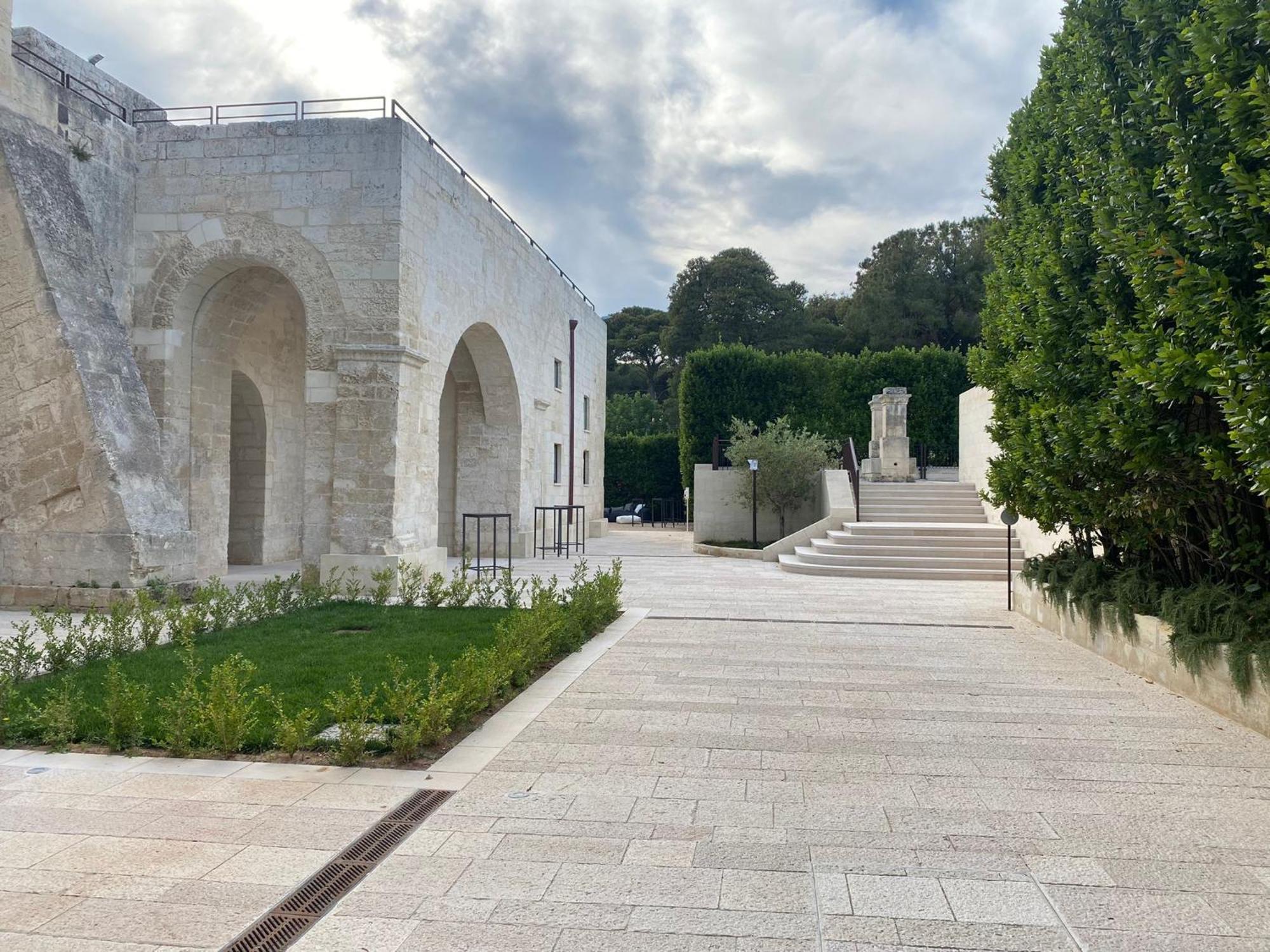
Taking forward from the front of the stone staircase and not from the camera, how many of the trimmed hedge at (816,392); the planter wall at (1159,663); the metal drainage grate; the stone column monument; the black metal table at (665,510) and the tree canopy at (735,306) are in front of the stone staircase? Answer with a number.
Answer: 2

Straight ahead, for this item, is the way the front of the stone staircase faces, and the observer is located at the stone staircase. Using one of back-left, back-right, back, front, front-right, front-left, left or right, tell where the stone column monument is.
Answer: back

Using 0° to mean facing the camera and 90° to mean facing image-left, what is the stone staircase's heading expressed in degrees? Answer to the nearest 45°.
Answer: approximately 0°

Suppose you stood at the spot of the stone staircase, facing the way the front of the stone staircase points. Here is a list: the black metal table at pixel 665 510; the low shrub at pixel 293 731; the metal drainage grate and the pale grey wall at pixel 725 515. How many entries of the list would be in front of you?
2

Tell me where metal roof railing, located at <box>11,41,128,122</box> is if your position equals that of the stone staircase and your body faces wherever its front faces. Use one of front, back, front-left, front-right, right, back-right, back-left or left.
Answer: front-right

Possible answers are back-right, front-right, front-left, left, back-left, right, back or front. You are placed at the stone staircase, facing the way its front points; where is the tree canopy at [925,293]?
back

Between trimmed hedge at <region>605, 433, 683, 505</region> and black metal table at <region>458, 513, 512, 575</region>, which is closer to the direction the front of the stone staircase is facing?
the black metal table

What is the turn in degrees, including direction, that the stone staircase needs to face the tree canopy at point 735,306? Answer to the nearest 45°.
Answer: approximately 180°

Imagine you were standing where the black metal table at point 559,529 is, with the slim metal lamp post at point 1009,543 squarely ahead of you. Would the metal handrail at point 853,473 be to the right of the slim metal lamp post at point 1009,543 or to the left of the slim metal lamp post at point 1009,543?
left

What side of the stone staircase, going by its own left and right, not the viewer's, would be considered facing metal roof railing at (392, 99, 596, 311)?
right

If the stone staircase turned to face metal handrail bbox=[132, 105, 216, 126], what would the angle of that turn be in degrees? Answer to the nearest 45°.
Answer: approximately 45° to its right

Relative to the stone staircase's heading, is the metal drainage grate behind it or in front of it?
in front
